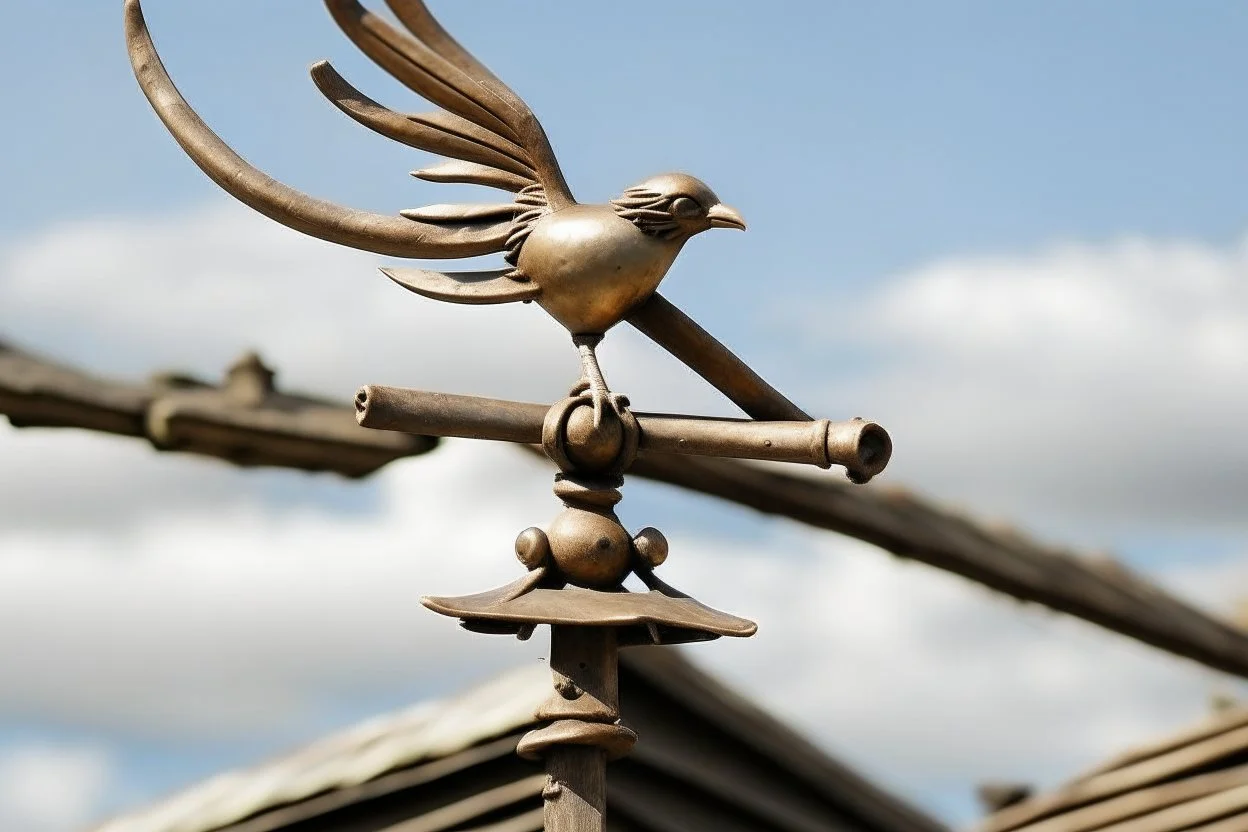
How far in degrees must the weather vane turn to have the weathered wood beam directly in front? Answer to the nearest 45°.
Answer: approximately 45° to its left

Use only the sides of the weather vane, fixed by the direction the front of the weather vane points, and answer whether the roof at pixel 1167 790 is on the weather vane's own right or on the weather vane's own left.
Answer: on the weather vane's own left

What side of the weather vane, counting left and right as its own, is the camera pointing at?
right
